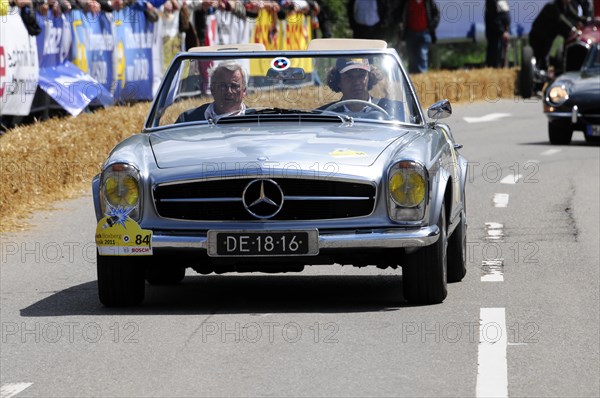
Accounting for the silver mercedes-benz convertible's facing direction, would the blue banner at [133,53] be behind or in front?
behind

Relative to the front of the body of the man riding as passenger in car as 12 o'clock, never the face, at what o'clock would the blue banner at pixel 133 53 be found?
The blue banner is roughly at 6 o'clock from the man riding as passenger in car.

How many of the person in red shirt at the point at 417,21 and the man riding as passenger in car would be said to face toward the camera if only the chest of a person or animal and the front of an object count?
2

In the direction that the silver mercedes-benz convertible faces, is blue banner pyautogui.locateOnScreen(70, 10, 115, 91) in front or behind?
behind

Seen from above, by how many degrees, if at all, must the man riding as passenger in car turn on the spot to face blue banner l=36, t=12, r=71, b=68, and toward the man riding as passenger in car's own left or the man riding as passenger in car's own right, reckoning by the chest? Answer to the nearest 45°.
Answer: approximately 180°

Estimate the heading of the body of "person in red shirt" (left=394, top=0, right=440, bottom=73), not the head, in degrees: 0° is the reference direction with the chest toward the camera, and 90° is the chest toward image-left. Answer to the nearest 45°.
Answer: approximately 0°
